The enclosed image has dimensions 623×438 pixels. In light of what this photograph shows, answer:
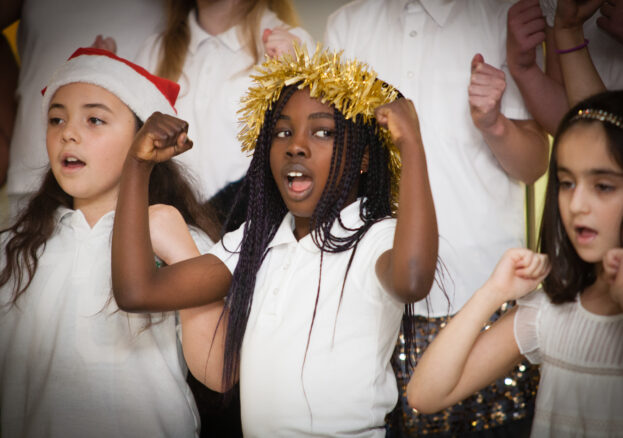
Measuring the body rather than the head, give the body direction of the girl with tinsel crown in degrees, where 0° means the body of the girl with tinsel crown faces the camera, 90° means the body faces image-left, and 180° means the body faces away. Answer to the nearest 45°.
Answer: approximately 45°

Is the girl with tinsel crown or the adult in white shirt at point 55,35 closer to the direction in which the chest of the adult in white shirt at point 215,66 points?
the girl with tinsel crown

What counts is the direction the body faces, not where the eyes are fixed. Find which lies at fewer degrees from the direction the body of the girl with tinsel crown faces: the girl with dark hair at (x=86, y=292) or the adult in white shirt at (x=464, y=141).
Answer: the girl with dark hair

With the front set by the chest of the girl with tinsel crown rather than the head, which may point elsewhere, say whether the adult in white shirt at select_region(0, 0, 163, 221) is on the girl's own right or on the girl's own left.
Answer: on the girl's own right

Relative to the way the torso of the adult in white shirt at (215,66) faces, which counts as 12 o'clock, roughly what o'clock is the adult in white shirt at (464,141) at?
the adult in white shirt at (464,141) is roughly at 10 o'clock from the adult in white shirt at (215,66).

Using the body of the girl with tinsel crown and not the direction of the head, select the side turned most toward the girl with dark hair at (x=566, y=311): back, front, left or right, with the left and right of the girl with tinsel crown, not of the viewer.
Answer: left

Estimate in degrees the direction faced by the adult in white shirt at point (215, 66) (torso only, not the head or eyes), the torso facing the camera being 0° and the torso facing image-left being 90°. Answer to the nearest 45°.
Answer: approximately 0°

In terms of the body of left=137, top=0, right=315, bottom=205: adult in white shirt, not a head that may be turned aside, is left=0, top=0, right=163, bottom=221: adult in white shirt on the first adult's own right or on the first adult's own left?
on the first adult's own right
